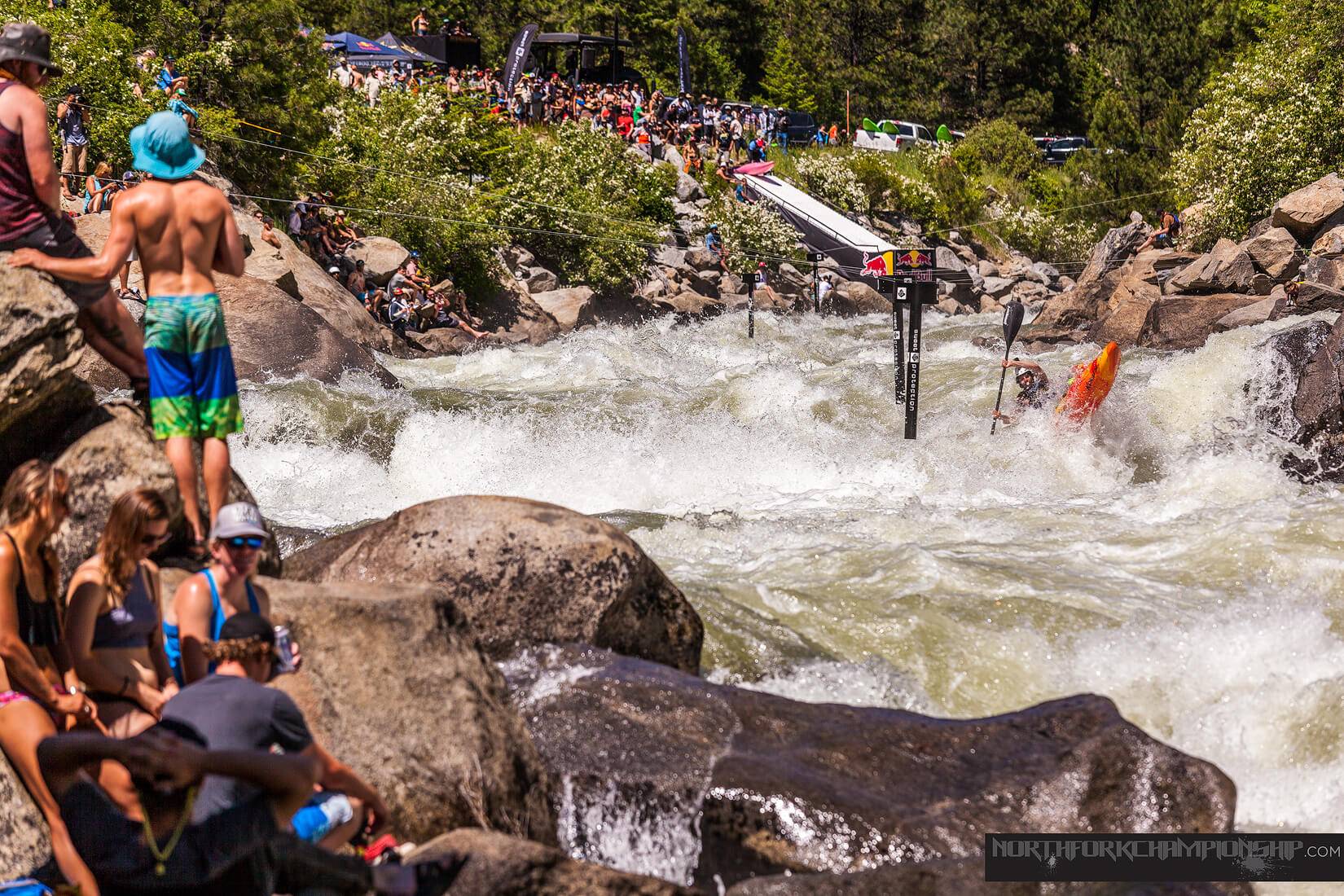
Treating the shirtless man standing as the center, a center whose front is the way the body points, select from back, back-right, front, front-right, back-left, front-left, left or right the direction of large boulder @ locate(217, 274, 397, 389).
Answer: front

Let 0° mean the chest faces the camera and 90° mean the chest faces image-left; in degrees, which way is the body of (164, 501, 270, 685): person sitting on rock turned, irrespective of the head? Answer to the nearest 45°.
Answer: approximately 315°

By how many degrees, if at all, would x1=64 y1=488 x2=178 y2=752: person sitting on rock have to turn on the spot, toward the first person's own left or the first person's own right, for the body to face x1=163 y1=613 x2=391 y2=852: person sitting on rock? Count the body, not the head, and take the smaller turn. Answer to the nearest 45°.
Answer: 0° — they already face them

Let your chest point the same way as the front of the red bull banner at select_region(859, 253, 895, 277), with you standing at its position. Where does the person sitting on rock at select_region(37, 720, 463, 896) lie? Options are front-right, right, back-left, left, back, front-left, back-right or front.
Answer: front

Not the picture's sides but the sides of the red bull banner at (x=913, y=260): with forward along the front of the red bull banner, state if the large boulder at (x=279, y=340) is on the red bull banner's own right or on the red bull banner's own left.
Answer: on the red bull banner's own right

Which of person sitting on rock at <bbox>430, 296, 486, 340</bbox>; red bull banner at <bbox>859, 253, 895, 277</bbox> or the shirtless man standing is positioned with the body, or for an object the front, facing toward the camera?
the red bull banner

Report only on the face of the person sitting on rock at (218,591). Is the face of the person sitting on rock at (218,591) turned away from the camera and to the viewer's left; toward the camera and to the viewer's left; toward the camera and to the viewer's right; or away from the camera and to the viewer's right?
toward the camera and to the viewer's right

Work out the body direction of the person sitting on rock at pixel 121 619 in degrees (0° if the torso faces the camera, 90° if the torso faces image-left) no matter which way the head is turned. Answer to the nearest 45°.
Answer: approximately 315°

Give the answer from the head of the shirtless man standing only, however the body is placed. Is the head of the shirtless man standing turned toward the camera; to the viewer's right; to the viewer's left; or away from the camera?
away from the camera

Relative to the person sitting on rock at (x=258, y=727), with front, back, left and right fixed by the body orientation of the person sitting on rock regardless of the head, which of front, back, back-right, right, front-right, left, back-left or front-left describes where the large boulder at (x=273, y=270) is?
front-left

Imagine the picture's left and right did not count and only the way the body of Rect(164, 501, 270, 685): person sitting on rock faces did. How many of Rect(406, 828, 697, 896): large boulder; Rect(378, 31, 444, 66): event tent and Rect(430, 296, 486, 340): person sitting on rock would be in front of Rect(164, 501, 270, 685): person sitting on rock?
1

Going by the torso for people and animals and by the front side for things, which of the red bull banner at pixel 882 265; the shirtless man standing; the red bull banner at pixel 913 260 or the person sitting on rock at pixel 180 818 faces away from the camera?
the shirtless man standing

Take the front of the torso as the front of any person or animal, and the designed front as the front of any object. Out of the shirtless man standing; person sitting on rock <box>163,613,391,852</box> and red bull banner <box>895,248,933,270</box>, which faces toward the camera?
the red bull banner

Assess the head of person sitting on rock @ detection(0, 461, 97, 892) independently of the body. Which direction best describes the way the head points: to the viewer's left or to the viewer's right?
to the viewer's right

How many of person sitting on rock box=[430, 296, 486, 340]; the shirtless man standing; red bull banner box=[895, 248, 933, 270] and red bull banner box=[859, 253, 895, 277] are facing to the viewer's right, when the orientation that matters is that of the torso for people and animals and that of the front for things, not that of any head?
1

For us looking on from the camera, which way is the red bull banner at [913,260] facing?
facing the viewer
